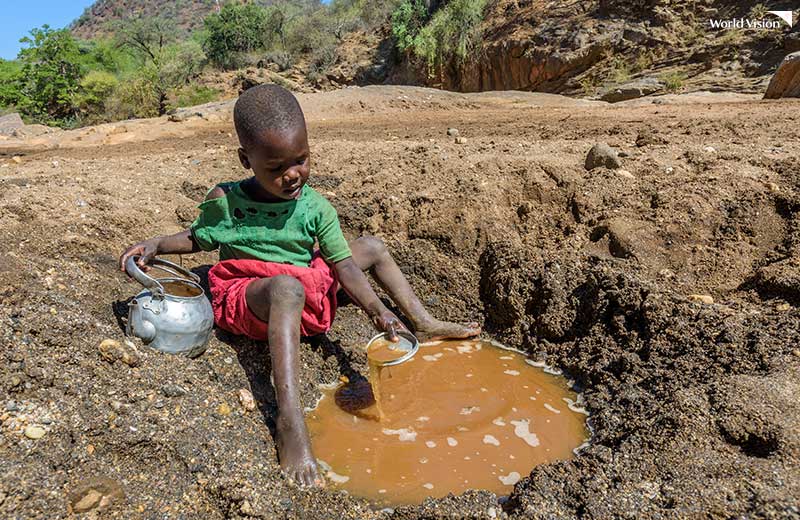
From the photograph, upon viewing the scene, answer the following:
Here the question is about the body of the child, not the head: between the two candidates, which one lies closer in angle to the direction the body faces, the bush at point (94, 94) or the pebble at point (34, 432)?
the pebble

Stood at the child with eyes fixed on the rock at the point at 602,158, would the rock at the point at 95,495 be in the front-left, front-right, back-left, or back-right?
back-right

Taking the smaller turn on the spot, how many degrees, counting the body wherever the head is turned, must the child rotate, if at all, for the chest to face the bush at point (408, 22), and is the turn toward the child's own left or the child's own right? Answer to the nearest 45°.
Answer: approximately 135° to the child's own left

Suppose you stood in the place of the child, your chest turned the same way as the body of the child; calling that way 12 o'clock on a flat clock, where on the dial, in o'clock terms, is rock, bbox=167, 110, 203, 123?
The rock is roughly at 7 o'clock from the child.

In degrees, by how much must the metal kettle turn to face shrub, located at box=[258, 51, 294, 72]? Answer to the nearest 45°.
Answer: approximately 135° to its right

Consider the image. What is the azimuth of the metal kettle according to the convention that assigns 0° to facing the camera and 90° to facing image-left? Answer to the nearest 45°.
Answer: approximately 45°

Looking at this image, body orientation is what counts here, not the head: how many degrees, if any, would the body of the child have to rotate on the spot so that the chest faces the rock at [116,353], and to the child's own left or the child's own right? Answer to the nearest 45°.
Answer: approximately 90° to the child's own right

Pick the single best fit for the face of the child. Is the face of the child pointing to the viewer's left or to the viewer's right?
to the viewer's right

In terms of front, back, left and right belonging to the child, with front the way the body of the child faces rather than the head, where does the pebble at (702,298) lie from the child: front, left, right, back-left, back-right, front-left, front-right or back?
front-left

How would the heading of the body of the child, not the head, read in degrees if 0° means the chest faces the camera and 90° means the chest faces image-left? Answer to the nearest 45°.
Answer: approximately 315°

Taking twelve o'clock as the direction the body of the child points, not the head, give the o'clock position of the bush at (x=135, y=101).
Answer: The bush is roughly at 7 o'clock from the child.
